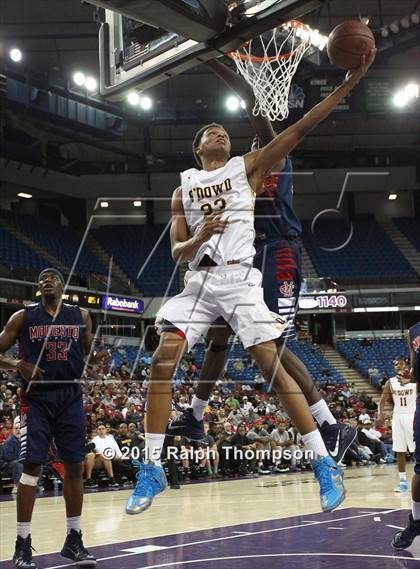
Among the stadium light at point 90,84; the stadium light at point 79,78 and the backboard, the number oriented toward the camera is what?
2

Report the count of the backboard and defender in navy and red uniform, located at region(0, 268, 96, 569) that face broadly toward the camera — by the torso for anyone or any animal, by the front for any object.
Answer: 1

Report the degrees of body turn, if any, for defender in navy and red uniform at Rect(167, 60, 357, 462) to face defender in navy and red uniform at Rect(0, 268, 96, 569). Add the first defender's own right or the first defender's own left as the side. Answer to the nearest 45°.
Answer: approximately 90° to the first defender's own right

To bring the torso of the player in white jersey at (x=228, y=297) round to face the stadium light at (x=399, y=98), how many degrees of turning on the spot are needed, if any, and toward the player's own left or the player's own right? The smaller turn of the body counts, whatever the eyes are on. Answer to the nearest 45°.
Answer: approximately 180°

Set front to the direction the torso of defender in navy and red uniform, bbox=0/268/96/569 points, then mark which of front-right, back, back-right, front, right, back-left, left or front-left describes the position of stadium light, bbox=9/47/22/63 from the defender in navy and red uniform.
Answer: back

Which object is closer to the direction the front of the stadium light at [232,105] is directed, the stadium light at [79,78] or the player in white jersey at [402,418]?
the player in white jersey

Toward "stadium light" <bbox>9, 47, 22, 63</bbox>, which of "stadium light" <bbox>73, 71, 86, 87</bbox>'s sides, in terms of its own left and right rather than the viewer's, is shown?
right

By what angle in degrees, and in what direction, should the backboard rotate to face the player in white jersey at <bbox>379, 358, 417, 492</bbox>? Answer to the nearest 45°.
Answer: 0° — it already faces them

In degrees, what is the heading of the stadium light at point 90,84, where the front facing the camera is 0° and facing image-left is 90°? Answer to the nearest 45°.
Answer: approximately 0°
